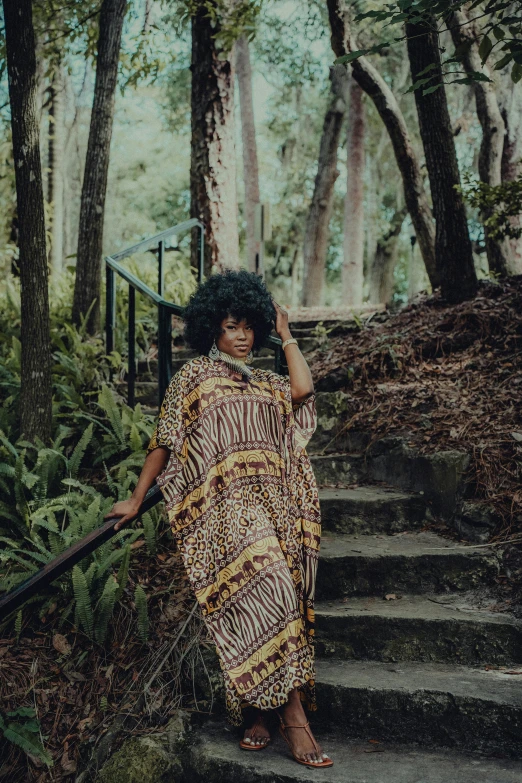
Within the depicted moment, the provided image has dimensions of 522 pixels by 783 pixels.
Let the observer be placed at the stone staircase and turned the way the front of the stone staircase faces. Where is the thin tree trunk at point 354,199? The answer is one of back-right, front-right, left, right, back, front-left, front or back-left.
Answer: back

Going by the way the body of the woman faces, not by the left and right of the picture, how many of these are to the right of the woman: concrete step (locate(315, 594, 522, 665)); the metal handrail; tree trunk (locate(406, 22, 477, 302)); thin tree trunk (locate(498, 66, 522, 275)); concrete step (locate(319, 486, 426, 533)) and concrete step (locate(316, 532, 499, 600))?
1

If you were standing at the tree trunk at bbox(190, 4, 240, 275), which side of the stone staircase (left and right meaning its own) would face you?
back

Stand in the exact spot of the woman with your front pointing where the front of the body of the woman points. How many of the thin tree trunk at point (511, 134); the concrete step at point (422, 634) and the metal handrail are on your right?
1

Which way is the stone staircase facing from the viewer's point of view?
toward the camera

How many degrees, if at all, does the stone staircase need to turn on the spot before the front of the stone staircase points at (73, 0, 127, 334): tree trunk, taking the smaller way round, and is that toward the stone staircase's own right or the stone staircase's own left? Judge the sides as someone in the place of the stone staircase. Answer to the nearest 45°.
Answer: approximately 135° to the stone staircase's own right

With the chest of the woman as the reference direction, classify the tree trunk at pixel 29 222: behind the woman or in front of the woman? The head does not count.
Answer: behind

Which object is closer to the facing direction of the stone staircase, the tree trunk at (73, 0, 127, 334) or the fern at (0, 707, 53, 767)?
the fern

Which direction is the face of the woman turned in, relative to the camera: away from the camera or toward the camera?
toward the camera

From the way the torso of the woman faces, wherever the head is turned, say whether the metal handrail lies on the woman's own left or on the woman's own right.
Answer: on the woman's own right

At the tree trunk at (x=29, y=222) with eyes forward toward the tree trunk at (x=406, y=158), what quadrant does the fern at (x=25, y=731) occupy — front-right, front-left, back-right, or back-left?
back-right

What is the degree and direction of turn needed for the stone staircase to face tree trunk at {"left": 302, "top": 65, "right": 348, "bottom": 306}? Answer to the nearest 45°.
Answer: approximately 180°

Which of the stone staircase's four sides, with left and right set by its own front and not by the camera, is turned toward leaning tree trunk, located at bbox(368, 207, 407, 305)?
back

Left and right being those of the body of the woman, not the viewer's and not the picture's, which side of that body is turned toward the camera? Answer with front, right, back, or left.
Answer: front

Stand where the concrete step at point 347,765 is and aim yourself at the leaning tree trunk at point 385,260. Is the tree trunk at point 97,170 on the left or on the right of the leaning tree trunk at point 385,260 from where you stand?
left

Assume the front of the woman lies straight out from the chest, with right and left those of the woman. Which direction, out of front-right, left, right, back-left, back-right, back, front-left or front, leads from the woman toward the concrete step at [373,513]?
back-left

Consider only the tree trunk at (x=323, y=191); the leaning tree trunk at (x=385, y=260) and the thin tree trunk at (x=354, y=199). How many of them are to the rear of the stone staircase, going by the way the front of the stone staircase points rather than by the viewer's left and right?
3

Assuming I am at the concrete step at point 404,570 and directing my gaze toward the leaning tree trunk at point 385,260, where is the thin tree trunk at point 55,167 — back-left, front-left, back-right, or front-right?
front-left
